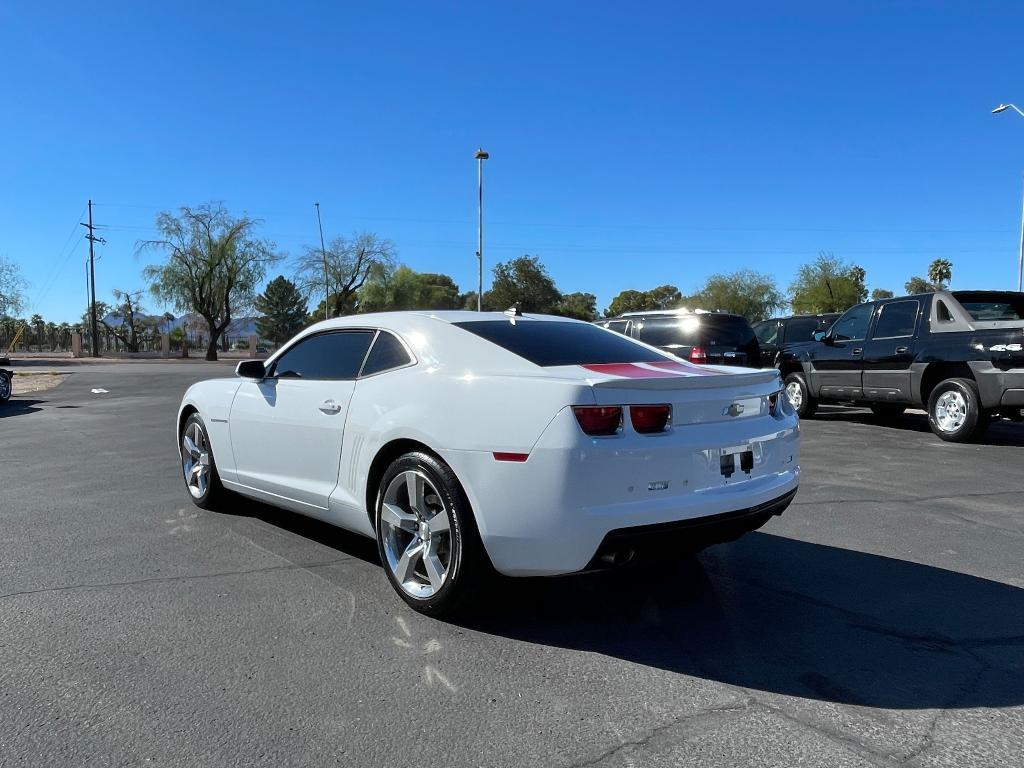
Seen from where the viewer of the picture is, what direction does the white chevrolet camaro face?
facing away from the viewer and to the left of the viewer

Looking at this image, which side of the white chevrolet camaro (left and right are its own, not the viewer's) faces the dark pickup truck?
right

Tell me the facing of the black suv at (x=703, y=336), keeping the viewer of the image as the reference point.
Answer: facing away from the viewer and to the left of the viewer

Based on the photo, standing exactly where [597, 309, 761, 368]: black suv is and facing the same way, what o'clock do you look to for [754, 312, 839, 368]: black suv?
[754, 312, 839, 368]: black suv is roughly at 2 o'clock from [597, 309, 761, 368]: black suv.

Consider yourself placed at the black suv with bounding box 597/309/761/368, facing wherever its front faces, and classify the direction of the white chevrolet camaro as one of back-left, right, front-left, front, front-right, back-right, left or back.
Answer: back-left

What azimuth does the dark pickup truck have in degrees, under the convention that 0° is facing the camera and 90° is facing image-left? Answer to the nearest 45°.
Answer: approximately 135°

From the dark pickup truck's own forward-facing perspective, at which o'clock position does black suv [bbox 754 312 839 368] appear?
The black suv is roughly at 1 o'clock from the dark pickup truck.
